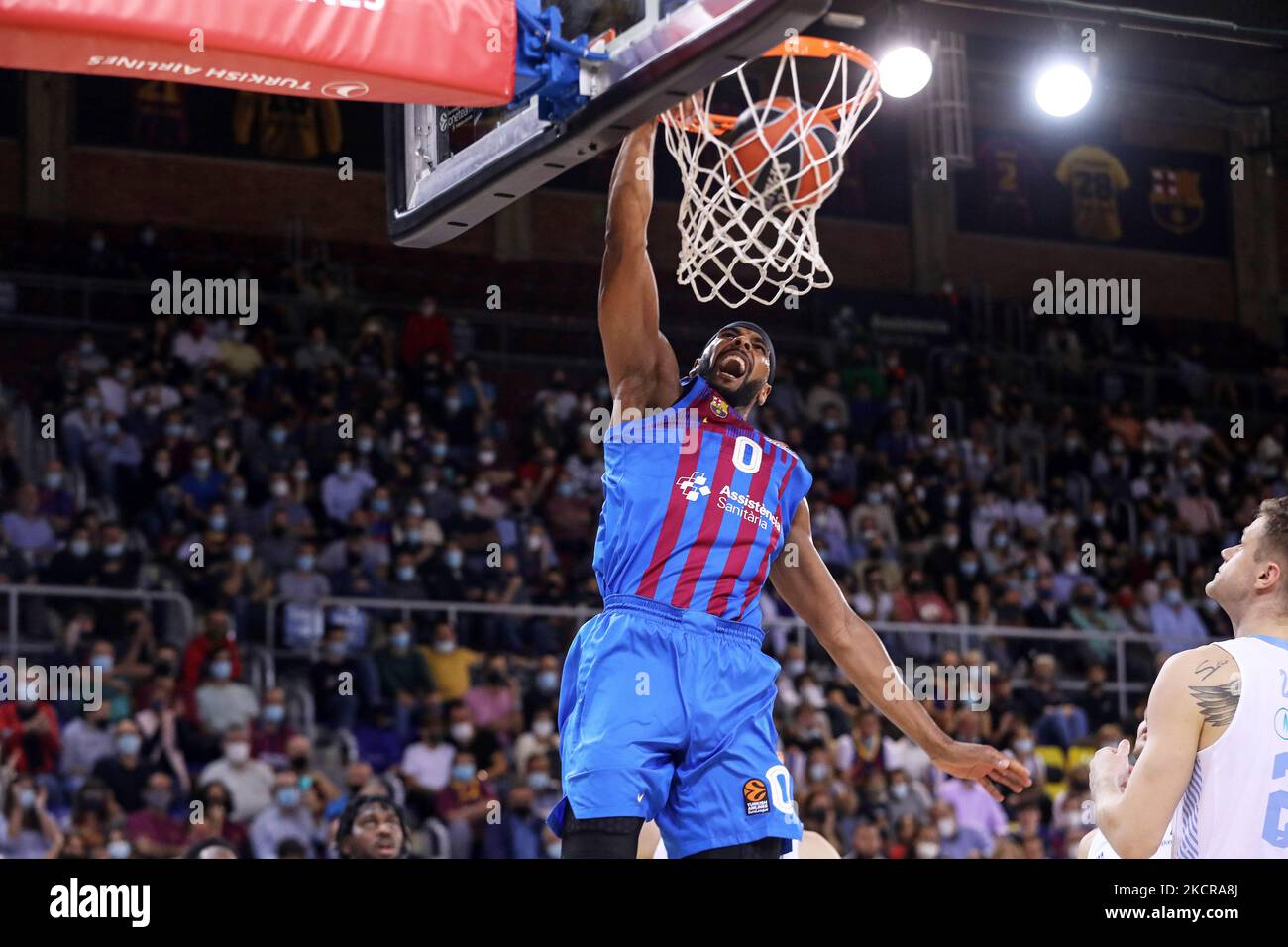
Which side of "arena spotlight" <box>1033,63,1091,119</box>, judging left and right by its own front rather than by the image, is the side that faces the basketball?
front

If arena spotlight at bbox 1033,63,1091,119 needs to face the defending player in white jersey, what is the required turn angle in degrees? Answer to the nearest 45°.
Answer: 0° — it already faces them

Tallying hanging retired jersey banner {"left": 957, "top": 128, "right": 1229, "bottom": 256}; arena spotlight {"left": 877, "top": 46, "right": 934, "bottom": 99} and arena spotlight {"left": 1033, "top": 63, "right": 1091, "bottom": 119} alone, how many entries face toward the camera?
3

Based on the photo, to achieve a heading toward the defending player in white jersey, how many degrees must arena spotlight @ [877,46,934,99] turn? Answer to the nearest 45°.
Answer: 0° — it already faces them

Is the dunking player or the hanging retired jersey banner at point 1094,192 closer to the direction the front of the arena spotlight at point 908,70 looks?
the dunking player

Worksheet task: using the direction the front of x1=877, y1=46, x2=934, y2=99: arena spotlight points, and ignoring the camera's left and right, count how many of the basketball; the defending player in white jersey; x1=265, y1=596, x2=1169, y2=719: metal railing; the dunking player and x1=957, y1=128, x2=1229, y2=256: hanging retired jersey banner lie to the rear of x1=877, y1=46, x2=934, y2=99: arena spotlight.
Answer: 1

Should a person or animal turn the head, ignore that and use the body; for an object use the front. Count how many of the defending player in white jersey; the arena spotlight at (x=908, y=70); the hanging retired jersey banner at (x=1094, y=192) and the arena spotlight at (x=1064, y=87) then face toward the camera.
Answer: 3

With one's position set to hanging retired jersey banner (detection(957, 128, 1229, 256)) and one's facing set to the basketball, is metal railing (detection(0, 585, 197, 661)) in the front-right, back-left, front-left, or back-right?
front-right

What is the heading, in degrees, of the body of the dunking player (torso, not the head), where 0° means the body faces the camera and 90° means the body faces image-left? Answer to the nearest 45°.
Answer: approximately 315°

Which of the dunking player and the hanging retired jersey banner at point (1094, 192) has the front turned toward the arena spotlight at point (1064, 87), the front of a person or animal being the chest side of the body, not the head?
the hanging retired jersey banner

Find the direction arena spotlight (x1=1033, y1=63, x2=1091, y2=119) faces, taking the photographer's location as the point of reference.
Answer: facing the viewer

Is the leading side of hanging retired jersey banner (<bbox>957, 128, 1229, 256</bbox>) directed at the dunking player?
yes

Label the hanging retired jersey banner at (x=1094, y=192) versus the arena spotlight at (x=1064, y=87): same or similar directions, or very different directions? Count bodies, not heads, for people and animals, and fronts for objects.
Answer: same or similar directions

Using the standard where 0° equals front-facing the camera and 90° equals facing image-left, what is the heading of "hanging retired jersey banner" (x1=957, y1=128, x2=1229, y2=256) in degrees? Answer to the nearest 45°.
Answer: approximately 0°

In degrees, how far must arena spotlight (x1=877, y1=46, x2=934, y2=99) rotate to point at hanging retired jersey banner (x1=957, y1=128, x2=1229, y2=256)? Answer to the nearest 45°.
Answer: approximately 180°

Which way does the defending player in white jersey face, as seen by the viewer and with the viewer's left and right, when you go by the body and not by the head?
facing away from the viewer and to the left of the viewer

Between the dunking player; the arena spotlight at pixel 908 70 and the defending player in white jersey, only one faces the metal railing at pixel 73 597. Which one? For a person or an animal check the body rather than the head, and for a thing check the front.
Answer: the defending player in white jersey

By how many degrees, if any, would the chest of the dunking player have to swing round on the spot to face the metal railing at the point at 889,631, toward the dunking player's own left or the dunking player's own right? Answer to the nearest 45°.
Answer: approximately 135° to the dunking player's own left

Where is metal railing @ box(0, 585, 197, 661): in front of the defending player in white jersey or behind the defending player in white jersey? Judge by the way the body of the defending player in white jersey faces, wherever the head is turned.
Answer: in front
